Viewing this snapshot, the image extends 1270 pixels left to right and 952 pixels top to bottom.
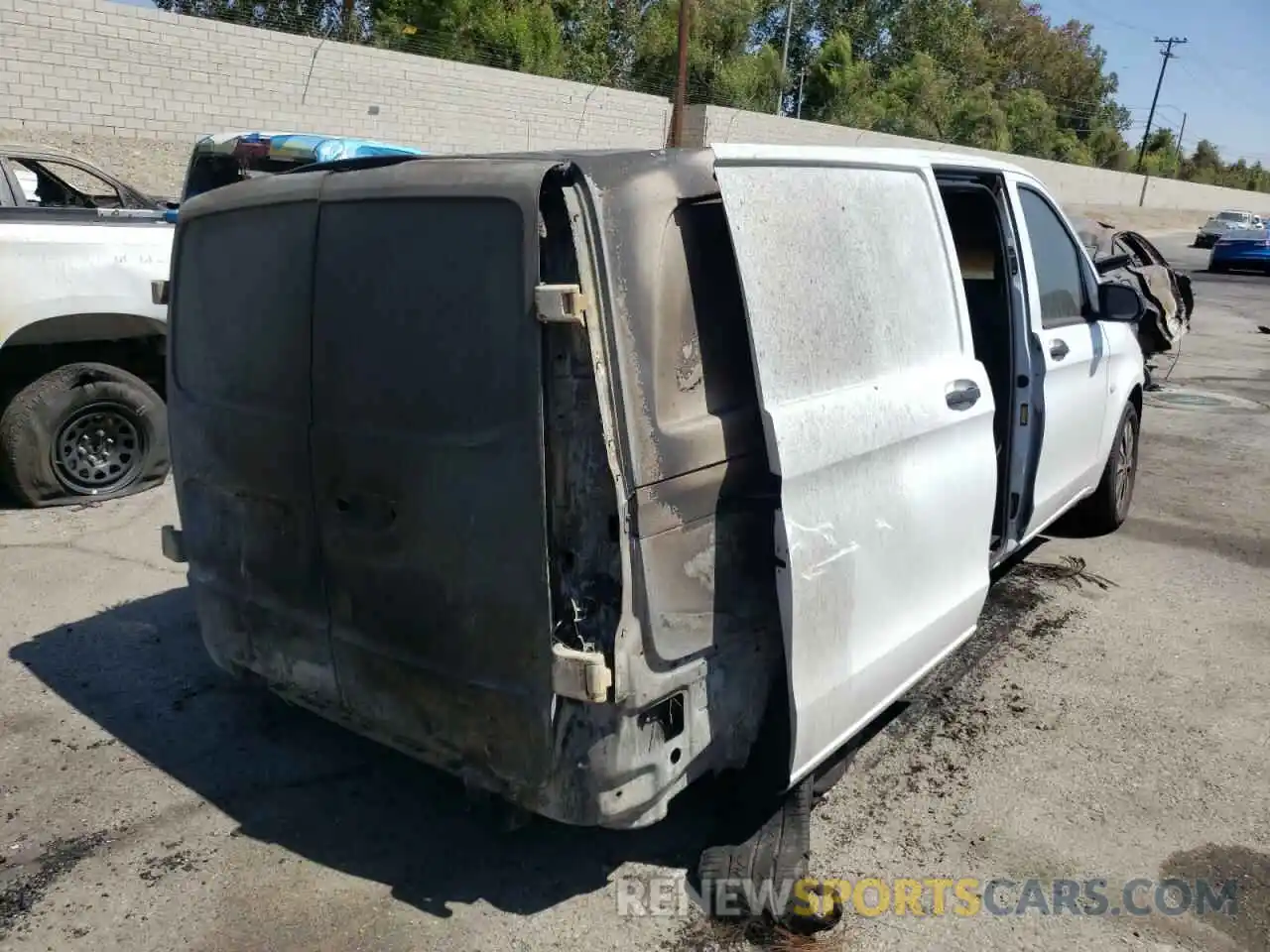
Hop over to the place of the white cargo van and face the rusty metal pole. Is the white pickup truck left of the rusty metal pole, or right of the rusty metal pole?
left

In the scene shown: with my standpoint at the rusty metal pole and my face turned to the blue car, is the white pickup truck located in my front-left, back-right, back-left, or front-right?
back-right

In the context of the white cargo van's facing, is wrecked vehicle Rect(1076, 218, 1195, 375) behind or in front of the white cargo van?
in front

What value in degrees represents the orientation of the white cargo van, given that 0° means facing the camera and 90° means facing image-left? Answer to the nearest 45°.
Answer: approximately 225°

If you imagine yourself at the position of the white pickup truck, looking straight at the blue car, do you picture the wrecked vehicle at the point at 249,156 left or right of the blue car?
left

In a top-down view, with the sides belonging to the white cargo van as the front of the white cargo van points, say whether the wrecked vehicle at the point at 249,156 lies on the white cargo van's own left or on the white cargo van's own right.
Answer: on the white cargo van's own left

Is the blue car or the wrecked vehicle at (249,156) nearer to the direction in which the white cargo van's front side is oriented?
the blue car

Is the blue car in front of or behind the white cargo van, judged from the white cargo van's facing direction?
in front

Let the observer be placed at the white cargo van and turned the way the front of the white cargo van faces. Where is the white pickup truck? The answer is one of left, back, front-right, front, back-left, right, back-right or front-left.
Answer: left

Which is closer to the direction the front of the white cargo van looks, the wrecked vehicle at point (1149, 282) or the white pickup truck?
the wrecked vehicle
